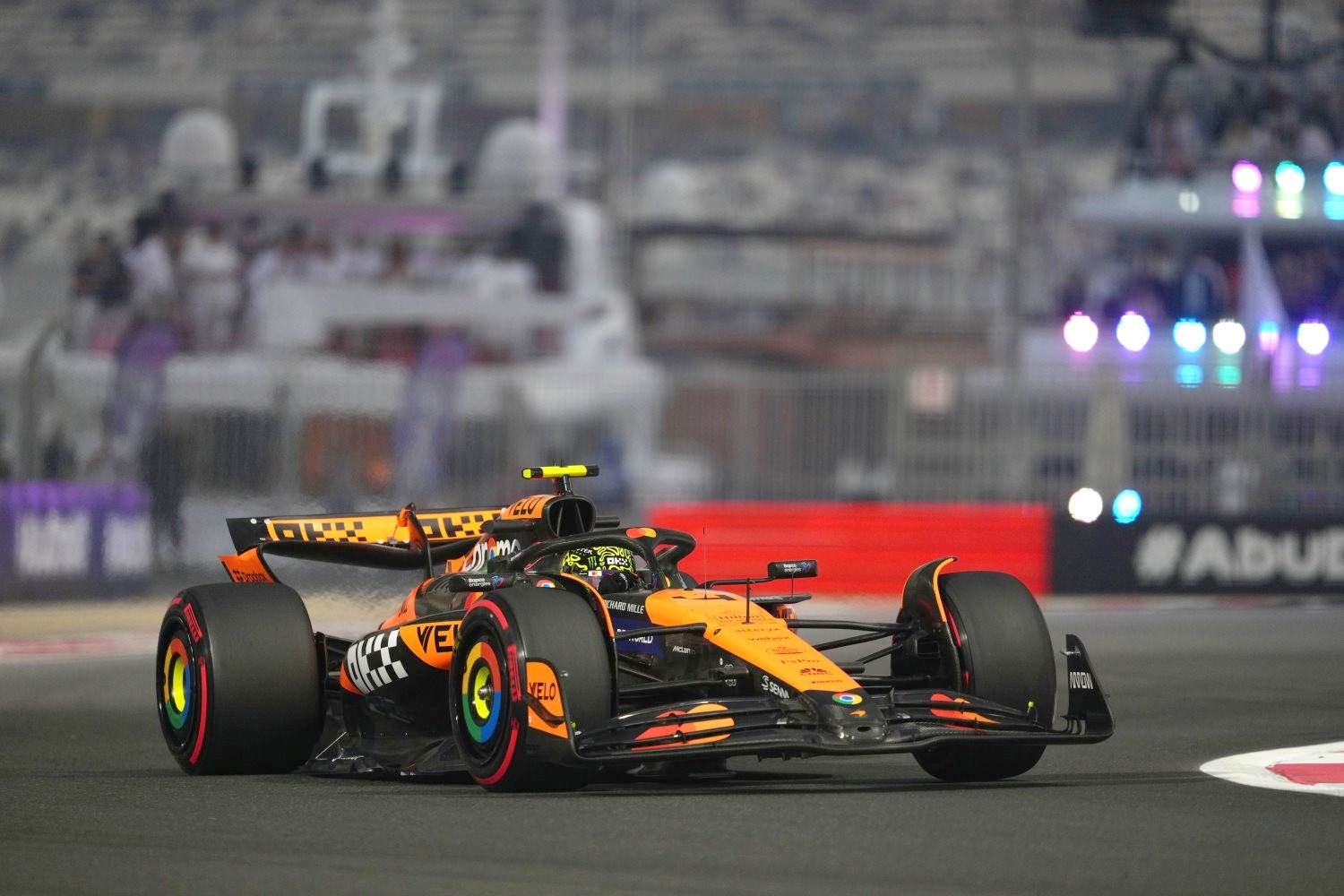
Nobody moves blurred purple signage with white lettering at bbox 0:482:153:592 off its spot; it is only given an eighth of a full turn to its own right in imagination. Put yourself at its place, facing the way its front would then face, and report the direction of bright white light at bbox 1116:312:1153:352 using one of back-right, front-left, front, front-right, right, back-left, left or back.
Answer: back-left

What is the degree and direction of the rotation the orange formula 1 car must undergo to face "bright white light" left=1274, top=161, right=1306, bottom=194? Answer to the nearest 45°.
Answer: approximately 90° to its left

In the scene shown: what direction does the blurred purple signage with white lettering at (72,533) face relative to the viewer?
toward the camera

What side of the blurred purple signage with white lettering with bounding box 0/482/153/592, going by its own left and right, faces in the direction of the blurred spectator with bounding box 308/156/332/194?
back

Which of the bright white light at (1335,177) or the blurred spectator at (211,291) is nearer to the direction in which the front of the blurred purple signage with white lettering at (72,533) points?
the bright white light

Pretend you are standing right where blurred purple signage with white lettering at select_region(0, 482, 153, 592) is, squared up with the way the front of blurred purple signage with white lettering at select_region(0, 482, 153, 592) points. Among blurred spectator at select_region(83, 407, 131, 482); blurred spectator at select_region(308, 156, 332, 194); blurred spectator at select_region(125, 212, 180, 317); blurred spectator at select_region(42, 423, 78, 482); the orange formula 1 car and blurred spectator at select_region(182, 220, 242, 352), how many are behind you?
5

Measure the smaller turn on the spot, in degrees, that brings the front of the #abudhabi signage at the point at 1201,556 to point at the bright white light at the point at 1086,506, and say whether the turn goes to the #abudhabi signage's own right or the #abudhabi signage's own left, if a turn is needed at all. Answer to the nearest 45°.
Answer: approximately 90° to the #abudhabi signage's own right

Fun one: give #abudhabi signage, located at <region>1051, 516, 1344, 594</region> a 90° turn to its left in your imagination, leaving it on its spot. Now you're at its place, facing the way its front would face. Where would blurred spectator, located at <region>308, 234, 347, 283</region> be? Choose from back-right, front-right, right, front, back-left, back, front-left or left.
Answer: back-left

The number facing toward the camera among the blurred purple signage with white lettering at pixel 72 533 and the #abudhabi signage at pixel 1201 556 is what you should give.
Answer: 2

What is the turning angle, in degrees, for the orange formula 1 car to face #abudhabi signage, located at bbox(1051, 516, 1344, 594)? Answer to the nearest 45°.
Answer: approximately 90° to its left

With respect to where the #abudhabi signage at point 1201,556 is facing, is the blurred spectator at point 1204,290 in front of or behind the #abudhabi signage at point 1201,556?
behind

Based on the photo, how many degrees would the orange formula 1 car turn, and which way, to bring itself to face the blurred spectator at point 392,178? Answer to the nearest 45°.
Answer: approximately 135° to its left

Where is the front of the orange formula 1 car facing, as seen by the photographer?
facing the viewer and to the right of the viewer

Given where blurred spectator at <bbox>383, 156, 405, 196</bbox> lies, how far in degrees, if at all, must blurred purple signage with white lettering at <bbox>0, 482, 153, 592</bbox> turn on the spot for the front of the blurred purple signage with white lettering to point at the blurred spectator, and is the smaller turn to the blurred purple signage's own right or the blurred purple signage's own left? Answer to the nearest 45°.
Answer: approximately 180°

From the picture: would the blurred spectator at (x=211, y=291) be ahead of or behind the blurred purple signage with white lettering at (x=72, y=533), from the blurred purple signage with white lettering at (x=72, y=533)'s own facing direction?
behind

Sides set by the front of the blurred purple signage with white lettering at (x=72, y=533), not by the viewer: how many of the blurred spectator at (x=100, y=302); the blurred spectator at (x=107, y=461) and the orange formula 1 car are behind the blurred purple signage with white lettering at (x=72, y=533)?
2

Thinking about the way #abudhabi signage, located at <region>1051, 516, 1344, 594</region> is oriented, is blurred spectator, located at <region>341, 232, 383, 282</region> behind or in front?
behind

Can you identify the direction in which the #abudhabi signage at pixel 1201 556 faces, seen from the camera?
facing the viewer
